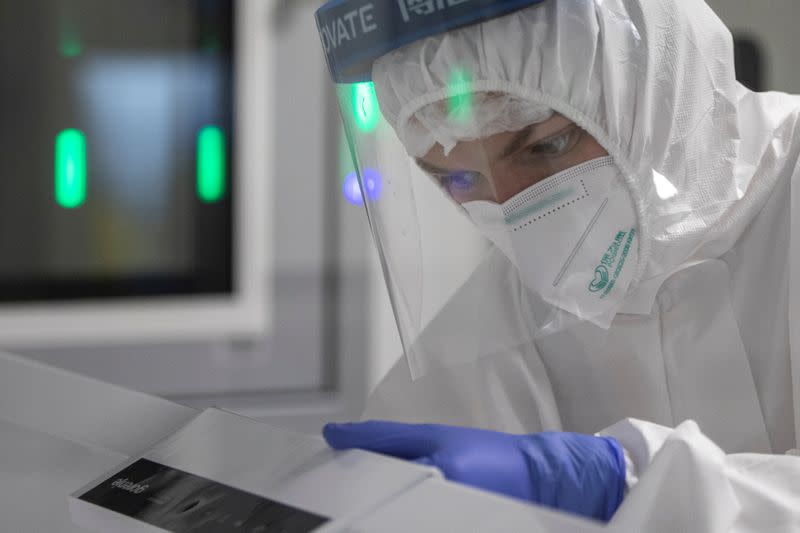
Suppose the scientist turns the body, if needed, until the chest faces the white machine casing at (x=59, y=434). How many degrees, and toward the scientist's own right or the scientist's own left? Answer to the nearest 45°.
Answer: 0° — they already face it

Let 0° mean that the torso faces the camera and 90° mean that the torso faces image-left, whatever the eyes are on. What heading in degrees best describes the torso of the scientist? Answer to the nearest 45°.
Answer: approximately 45°

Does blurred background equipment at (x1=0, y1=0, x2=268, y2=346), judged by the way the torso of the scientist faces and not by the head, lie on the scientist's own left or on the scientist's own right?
on the scientist's own right

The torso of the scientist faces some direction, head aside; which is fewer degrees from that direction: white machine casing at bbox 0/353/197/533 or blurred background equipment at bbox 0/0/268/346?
the white machine casing

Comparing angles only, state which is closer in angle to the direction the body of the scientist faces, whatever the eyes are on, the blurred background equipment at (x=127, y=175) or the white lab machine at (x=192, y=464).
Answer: the white lab machine

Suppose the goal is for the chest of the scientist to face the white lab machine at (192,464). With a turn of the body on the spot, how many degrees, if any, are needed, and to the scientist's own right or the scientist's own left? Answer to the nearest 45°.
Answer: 0° — they already face it
